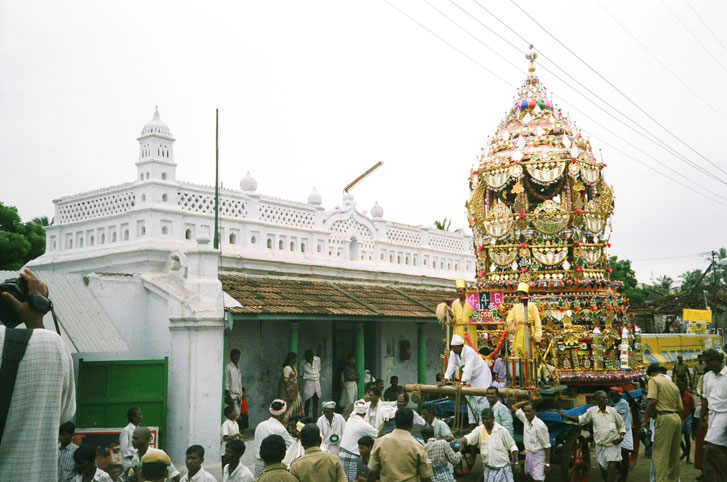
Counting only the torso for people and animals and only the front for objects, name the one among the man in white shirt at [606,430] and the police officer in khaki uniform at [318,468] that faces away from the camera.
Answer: the police officer in khaki uniform

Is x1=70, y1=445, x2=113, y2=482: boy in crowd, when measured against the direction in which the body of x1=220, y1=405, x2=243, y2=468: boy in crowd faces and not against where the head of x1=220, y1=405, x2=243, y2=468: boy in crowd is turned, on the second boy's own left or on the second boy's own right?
on the second boy's own right

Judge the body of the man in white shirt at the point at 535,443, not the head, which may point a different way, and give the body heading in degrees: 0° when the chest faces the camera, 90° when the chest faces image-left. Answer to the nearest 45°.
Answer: approximately 45°

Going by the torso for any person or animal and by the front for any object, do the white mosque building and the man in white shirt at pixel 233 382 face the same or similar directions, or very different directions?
same or similar directions

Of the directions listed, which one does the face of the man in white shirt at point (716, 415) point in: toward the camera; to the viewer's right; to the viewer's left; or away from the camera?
to the viewer's left

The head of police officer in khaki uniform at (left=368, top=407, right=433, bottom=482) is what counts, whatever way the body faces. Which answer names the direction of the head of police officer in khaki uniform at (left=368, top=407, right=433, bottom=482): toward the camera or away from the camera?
away from the camera

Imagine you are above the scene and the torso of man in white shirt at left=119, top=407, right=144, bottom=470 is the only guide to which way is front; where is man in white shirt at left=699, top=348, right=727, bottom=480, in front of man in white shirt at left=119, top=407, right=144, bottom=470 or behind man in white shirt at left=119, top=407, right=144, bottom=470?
in front

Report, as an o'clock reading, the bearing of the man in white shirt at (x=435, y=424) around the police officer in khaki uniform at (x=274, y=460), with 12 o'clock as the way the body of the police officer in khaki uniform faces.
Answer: The man in white shirt is roughly at 1 o'clock from the police officer in khaki uniform.

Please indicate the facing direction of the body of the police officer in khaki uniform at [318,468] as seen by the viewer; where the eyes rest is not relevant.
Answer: away from the camera

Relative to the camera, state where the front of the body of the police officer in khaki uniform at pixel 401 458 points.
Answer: away from the camera

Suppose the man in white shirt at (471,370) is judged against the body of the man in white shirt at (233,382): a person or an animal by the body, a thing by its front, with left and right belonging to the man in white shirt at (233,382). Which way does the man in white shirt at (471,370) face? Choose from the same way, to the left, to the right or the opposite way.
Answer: to the right

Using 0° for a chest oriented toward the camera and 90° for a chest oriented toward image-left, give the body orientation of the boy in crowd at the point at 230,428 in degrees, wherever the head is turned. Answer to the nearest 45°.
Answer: approximately 315°

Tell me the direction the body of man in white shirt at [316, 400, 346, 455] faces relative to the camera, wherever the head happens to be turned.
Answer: toward the camera

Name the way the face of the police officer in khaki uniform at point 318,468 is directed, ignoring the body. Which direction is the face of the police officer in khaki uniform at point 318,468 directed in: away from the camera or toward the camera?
away from the camera

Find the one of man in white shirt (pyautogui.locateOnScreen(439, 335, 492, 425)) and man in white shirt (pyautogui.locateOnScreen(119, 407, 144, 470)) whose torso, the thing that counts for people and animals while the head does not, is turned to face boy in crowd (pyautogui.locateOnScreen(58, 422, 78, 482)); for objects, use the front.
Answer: man in white shirt (pyautogui.locateOnScreen(439, 335, 492, 425))

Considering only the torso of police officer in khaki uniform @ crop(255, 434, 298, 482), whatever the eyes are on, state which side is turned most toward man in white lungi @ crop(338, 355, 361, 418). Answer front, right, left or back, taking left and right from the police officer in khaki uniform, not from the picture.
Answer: front
